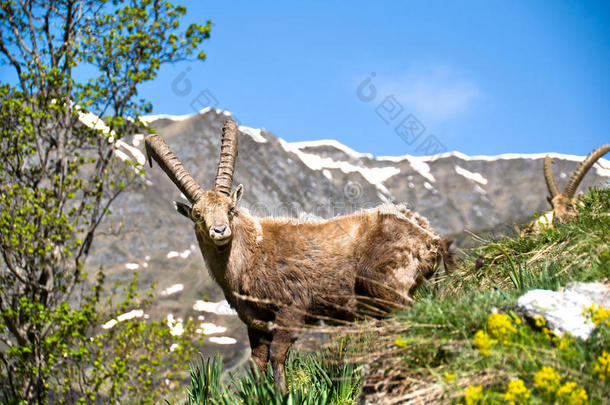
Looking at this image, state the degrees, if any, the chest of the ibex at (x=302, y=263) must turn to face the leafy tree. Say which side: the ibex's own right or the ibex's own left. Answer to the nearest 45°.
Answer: approximately 45° to the ibex's own right

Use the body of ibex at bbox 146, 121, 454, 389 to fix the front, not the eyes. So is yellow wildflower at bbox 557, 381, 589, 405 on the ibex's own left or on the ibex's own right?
on the ibex's own left

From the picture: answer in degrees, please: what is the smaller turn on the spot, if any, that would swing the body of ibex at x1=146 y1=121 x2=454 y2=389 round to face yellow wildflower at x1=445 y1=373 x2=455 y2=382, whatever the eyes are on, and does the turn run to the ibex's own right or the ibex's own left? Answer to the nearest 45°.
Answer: approximately 90° to the ibex's own left

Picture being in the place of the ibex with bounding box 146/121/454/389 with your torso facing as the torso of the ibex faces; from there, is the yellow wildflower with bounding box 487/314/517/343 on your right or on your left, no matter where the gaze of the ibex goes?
on your left

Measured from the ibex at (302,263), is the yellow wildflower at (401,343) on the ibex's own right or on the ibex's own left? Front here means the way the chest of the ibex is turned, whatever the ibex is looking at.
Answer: on the ibex's own left

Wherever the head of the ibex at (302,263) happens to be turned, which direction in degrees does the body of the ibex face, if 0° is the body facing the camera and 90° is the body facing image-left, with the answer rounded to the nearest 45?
approximately 90°
